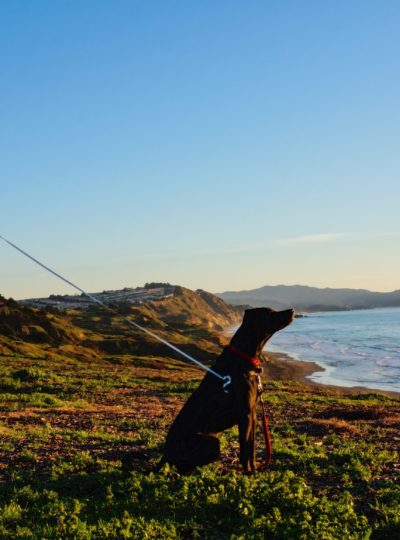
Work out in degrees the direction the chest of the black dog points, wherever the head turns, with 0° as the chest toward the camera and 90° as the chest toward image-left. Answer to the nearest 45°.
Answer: approximately 270°
